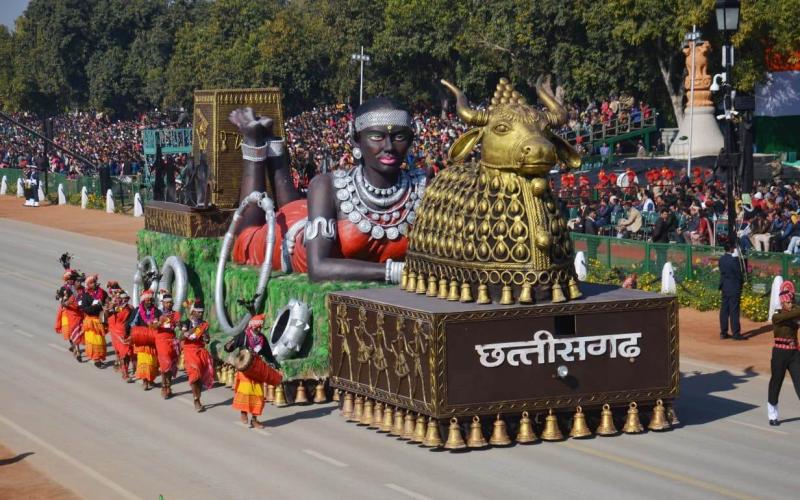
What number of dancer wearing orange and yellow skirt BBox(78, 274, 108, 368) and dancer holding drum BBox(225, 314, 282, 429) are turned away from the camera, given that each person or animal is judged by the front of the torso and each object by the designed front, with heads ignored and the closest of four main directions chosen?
0

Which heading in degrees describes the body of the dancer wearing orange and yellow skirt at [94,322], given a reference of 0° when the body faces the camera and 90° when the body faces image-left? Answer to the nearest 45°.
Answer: approximately 315°

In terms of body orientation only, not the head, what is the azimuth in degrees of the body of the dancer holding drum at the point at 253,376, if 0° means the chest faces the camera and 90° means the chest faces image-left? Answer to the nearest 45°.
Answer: approximately 315°

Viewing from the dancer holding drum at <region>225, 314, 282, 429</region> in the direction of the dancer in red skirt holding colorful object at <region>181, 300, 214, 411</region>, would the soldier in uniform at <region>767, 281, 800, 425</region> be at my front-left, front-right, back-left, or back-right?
back-right

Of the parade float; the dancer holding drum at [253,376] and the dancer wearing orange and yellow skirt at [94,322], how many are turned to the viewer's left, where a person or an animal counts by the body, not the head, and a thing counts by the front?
0
